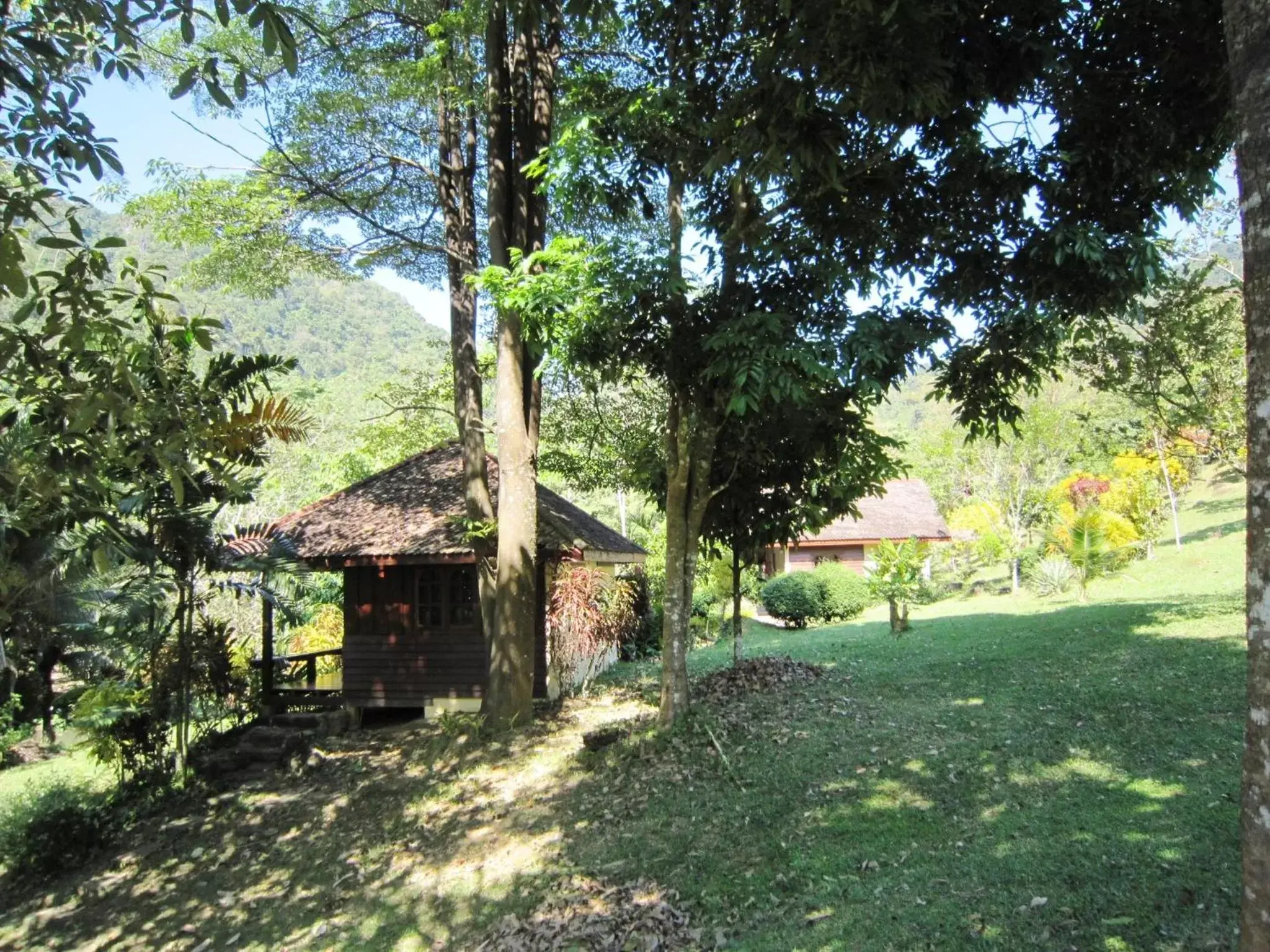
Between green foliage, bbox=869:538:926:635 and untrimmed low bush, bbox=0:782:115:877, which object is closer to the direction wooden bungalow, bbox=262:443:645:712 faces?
the untrimmed low bush

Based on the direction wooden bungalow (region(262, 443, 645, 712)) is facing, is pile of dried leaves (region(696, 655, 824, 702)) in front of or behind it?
behind

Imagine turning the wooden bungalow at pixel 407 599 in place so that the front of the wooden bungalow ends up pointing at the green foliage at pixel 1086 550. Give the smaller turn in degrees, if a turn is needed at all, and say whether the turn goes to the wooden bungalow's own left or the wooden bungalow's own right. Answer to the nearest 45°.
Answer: approximately 180°

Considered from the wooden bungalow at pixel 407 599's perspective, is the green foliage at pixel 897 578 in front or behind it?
behind

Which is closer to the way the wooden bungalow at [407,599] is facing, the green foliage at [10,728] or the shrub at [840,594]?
the green foliage

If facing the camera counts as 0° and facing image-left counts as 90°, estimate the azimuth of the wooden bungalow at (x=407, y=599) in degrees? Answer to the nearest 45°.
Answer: approximately 90°

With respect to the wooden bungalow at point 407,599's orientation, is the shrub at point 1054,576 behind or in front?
behind

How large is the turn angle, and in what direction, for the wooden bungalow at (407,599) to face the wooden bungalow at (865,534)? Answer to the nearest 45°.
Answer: approximately 135° to its right

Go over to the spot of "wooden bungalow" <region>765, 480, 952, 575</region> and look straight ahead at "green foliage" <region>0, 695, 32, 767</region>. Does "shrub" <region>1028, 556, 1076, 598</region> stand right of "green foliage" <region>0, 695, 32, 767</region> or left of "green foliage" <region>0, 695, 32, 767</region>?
left
